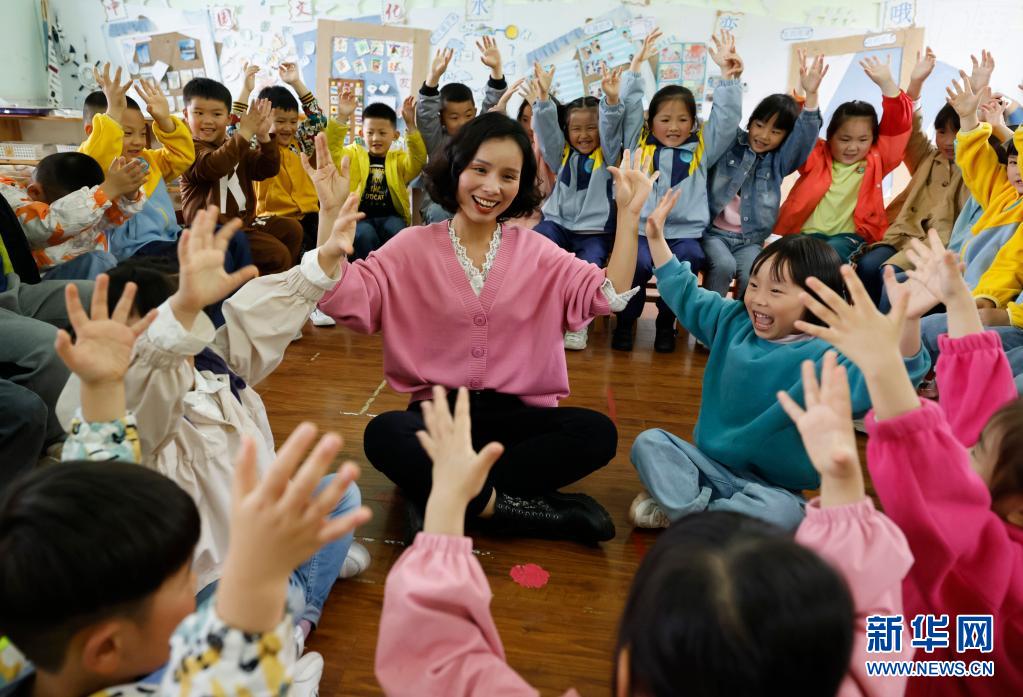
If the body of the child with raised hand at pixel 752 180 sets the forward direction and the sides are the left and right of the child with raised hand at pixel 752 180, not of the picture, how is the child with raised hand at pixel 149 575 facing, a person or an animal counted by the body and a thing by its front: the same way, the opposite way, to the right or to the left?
the opposite way

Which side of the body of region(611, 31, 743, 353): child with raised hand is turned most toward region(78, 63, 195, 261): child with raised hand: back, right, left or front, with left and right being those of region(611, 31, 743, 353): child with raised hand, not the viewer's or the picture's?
right

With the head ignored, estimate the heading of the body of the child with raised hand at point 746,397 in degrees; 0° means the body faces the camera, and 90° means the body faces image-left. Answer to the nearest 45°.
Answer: approximately 45°

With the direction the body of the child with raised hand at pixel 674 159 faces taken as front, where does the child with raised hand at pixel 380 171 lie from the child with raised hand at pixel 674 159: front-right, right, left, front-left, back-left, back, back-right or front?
right

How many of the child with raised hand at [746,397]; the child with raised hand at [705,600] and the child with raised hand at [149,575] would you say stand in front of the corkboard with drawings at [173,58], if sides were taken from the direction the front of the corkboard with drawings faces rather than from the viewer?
3

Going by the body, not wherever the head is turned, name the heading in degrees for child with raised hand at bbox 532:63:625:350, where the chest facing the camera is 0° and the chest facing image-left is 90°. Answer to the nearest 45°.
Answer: approximately 0°

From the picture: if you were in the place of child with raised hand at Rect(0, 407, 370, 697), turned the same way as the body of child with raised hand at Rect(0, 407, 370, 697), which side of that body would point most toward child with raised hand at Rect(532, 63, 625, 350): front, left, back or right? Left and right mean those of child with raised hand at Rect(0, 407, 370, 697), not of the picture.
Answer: front

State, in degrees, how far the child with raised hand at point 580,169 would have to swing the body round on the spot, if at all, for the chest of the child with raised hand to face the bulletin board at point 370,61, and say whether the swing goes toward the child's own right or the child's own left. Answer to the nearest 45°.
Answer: approximately 135° to the child's own right

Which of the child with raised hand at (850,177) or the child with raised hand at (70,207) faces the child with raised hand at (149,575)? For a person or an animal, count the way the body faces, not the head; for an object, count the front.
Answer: the child with raised hand at (850,177)

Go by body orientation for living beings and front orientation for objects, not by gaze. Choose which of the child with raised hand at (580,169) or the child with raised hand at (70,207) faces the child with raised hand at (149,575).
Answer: the child with raised hand at (580,169)

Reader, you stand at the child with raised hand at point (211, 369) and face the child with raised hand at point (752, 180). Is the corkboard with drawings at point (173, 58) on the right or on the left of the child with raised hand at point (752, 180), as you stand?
left
